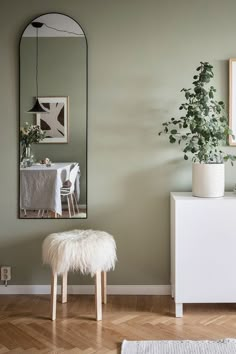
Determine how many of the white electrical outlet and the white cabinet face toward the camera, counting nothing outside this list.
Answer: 2

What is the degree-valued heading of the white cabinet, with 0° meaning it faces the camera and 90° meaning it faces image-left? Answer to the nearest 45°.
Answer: approximately 0°

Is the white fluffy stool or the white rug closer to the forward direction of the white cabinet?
the white rug

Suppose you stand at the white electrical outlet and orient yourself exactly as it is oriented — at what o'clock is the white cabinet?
The white cabinet is roughly at 10 o'clock from the white electrical outlet.

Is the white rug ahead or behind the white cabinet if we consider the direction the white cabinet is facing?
ahead

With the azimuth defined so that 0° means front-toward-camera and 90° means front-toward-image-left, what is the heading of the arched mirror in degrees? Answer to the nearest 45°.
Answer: approximately 0°
